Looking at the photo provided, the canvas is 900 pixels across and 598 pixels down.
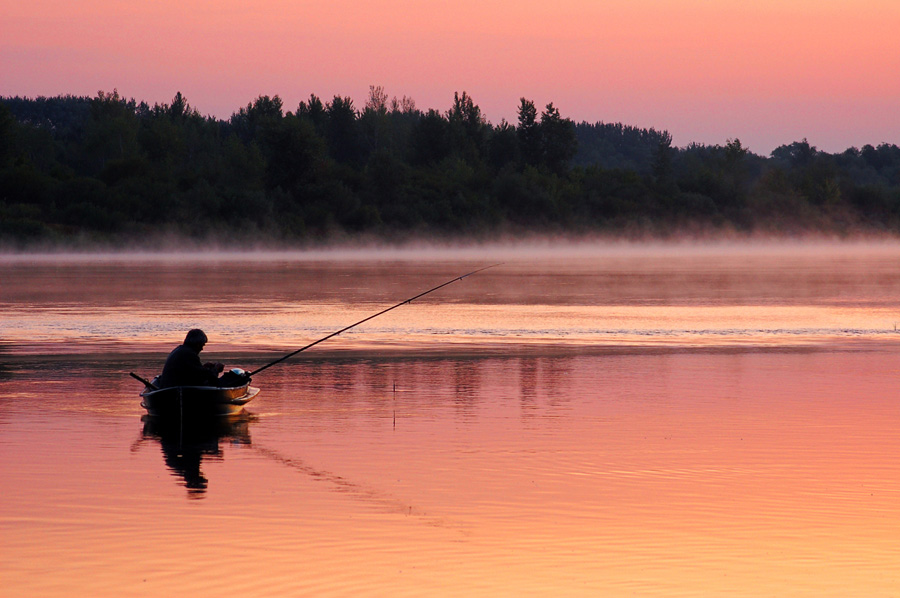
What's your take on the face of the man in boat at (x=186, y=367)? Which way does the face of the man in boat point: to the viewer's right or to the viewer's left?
to the viewer's right

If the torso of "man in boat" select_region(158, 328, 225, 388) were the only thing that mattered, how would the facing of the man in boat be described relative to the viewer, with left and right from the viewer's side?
facing to the right of the viewer
